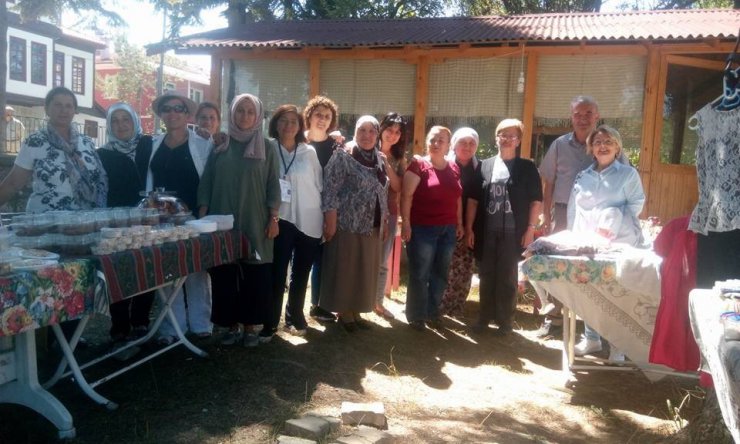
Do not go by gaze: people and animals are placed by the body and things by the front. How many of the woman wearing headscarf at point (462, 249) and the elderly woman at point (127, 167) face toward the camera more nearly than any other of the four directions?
2

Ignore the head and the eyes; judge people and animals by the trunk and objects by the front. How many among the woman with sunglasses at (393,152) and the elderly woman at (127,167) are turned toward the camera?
2

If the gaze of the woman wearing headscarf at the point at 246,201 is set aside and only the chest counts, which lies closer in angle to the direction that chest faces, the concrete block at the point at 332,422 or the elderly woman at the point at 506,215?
the concrete block

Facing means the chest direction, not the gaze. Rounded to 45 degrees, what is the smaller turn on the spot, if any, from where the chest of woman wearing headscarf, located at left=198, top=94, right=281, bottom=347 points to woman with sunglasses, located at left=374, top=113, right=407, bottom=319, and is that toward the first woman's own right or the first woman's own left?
approximately 135° to the first woman's own left

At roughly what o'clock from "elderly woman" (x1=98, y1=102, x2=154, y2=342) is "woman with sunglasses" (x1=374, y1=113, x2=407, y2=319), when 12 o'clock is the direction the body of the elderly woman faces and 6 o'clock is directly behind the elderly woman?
The woman with sunglasses is roughly at 9 o'clock from the elderly woman.

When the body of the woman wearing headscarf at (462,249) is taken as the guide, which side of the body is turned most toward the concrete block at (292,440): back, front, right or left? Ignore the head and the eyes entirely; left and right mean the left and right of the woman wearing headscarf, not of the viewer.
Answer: front

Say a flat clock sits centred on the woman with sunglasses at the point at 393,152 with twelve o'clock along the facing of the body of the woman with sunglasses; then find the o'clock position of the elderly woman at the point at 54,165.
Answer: The elderly woman is roughly at 2 o'clock from the woman with sunglasses.

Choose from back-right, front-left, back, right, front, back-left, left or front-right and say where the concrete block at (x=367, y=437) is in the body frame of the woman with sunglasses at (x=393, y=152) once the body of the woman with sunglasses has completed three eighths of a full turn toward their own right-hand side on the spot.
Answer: back-left
